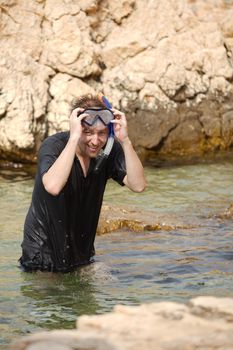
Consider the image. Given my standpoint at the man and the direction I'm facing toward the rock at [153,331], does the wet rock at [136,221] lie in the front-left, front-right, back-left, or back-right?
back-left

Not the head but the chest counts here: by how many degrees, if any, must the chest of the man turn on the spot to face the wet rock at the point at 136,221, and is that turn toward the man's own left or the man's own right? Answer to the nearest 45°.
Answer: approximately 135° to the man's own left

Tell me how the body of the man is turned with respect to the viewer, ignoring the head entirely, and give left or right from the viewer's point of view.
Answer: facing the viewer and to the right of the viewer

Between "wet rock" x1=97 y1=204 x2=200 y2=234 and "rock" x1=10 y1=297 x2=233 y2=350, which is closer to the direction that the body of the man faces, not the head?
the rock

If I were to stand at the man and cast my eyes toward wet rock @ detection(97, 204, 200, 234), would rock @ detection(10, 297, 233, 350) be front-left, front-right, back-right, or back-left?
back-right
